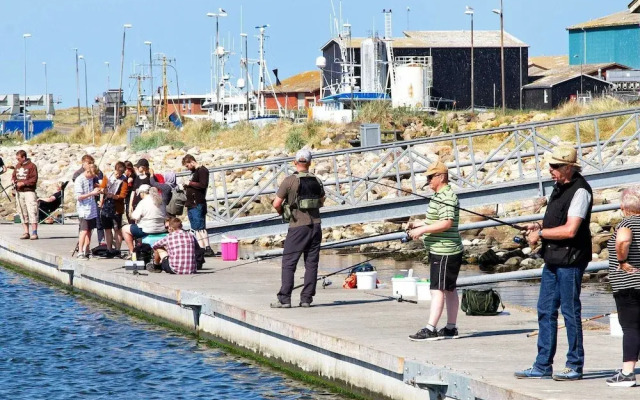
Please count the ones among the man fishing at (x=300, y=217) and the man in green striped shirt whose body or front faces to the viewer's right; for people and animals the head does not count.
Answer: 0

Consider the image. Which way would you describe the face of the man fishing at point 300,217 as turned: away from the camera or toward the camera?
away from the camera

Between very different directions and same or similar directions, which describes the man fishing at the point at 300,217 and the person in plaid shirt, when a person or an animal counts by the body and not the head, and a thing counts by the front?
same or similar directions

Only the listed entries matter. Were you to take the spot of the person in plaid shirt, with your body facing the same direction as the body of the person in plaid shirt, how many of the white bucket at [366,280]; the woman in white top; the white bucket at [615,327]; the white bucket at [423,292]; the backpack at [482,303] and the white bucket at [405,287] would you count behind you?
5

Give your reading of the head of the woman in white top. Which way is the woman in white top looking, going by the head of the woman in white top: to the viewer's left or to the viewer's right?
to the viewer's left

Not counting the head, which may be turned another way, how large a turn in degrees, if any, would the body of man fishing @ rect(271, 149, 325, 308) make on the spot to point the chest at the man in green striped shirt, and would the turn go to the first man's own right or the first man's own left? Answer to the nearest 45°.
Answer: approximately 180°

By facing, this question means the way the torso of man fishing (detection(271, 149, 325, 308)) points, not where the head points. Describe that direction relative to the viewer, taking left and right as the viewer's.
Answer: facing away from the viewer and to the left of the viewer

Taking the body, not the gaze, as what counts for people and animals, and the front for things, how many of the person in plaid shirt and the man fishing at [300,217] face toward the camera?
0

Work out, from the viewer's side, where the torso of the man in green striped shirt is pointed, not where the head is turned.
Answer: to the viewer's left

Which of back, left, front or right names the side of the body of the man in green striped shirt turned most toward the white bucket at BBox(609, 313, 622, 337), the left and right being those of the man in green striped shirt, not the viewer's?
back

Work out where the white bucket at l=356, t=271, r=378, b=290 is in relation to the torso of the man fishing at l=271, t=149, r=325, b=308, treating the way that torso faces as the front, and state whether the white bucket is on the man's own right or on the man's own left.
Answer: on the man's own right

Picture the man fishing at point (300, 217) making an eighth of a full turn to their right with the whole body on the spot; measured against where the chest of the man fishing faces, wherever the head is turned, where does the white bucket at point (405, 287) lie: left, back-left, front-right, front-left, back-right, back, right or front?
front-right

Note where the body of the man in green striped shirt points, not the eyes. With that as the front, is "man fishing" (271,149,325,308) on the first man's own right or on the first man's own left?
on the first man's own right

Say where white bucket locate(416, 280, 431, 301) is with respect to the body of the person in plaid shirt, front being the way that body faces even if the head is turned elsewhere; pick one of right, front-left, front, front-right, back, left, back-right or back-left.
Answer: back
